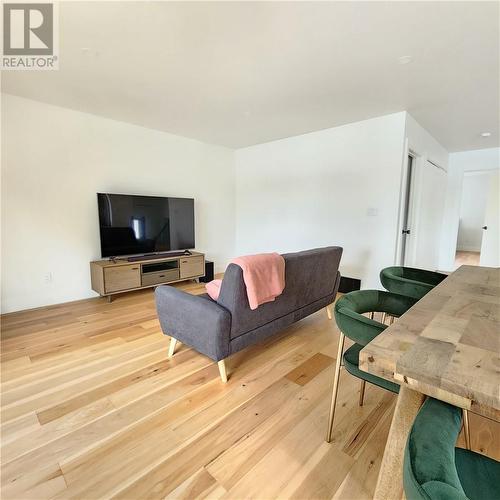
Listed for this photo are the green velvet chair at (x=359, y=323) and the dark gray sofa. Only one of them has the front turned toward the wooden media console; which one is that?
the dark gray sofa

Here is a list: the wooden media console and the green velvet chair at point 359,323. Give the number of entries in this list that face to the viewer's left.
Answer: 0

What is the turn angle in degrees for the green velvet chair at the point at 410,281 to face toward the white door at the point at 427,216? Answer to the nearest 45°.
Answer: approximately 135° to its left

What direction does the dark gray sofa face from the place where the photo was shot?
facing away from the viewer and to the left of the viewer

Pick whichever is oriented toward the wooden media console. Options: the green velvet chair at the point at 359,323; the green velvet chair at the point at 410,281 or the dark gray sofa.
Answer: the dark gray sofa

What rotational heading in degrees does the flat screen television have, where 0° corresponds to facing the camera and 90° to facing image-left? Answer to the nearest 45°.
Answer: approximately 315°

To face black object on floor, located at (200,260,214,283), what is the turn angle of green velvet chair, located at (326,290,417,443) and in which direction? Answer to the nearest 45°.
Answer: approximately 180°

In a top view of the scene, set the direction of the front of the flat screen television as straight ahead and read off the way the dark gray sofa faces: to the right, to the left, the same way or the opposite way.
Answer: the opposite way

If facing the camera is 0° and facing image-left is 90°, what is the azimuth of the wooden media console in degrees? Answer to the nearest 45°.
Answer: approximately 315°

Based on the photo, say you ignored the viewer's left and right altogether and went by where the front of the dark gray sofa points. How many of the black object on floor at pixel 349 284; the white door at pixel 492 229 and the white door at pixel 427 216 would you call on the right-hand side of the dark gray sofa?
3

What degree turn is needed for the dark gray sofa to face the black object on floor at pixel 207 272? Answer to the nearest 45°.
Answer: approximately 45° to its right

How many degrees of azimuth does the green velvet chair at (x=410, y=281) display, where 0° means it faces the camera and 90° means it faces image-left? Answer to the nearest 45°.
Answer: approximately 315°

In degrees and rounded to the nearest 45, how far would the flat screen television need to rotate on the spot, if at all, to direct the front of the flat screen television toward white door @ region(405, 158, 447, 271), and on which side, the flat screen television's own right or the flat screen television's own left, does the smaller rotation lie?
approximately 45° to the flat screen television's own left

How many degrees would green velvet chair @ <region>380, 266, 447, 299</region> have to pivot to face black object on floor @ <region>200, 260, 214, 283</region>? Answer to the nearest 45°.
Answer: approximately 180°
